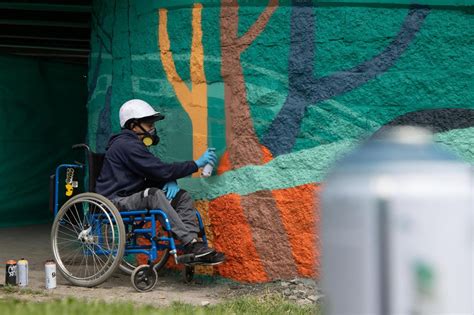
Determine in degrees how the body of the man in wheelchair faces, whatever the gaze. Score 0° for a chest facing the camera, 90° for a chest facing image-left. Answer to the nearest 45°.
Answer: approximately 270°

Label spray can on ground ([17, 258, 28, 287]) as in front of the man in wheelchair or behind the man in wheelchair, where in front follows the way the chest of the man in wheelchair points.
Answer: behind

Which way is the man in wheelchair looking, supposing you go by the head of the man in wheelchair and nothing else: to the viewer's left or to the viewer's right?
to the viewer's right

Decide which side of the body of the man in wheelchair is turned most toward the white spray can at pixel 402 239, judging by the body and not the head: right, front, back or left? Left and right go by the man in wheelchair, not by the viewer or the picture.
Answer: right

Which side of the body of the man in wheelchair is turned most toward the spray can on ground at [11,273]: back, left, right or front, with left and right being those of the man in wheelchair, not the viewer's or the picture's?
back
